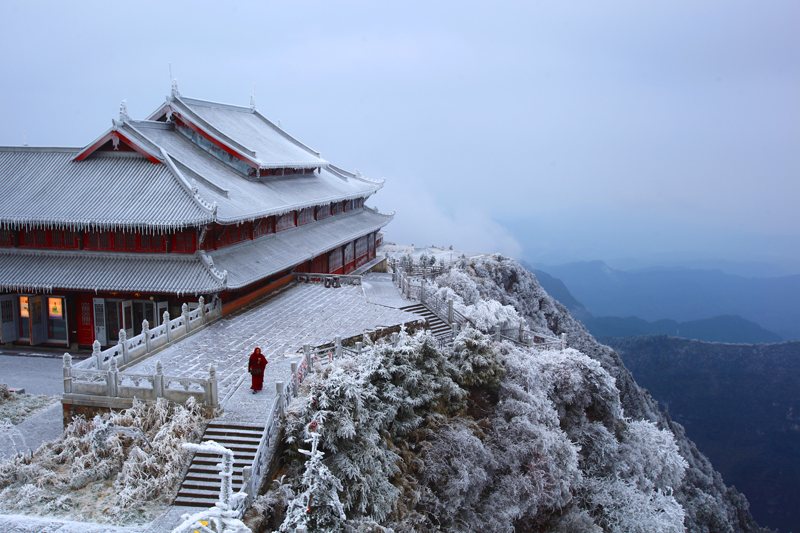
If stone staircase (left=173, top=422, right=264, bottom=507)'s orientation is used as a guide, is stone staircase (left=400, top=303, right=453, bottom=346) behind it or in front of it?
behind

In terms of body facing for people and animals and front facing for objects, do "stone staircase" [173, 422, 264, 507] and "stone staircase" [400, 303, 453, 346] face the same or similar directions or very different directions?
same or similar directions

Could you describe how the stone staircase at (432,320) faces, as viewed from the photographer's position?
facing the viewer and to the right of the viewer

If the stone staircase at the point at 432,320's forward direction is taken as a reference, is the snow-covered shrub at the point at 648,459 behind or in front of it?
in front

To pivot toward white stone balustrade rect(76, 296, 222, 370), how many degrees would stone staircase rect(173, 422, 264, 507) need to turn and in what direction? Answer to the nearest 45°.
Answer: approximately 180°

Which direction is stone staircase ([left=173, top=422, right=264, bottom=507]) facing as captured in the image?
toward the camera

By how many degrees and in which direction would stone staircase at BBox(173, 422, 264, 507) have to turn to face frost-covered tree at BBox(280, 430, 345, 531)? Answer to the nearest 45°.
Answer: approximately 45° to its left

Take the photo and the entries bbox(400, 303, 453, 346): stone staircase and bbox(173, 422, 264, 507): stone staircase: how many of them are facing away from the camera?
0

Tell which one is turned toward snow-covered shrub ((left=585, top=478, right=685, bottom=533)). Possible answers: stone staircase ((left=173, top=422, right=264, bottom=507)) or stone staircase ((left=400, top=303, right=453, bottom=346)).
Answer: stone staircase ((left=400, top=303, right=453, bottom=346))

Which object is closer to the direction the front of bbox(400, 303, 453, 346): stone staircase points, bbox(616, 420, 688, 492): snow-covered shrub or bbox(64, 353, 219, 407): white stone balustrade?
the snow-covered shrub

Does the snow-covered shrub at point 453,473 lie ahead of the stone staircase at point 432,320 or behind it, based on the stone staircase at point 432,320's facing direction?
ahead

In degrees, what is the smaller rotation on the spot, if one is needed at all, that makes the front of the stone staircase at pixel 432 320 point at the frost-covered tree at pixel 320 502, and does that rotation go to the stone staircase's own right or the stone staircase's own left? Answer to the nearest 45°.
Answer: approximately 45° to the stone staircase's own right

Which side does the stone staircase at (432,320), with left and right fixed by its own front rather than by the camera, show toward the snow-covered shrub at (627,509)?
front

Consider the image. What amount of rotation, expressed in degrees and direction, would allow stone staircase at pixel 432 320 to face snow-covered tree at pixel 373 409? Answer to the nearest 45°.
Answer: approximately 45° to its right
